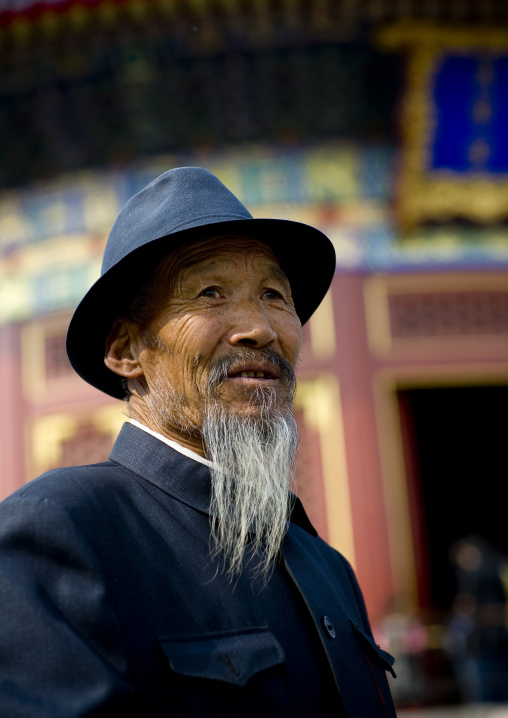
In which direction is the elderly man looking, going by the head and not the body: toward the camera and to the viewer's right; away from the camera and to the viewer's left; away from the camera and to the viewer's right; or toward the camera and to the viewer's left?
toward the camera and to the viewer's right

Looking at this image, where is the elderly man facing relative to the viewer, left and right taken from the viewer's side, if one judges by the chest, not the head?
facing the viewer and to the right of the viewer

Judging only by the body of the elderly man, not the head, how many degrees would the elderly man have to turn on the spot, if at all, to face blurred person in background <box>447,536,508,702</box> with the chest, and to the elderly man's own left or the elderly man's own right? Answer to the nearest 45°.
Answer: approximately 135° to the elderly man's own left
